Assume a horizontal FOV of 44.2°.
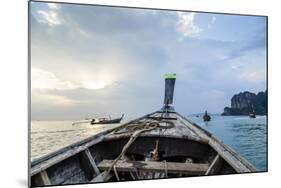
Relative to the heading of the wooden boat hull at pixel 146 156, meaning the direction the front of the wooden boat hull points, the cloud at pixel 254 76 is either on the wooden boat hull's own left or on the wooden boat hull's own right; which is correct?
on the wooden boat hull's own right

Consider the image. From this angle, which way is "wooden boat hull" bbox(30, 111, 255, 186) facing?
away from the camera

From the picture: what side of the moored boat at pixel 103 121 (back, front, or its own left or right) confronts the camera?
right
